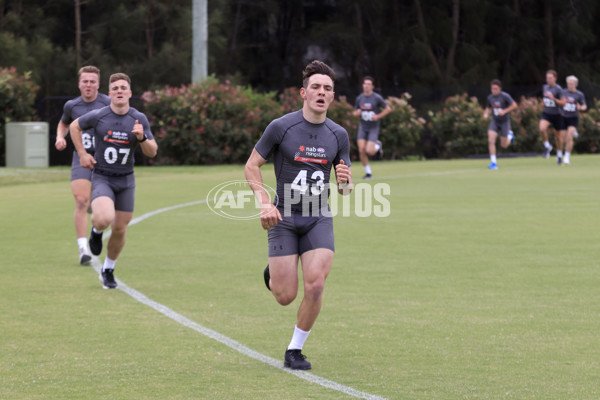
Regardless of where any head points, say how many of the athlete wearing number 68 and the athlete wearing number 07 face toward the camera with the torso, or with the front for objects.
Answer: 2

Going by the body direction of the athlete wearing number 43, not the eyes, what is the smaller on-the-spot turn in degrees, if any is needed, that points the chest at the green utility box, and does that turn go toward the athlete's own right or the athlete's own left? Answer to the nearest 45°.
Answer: approximately 180°
